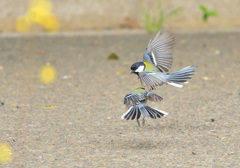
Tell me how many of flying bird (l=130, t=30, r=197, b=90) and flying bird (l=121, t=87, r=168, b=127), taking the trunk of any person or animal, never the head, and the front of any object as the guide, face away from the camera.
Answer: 1

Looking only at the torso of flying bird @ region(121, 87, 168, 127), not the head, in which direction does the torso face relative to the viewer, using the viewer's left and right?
facing away from the viewer

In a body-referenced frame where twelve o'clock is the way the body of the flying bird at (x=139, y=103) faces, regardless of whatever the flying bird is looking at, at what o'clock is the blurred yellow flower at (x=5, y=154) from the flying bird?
The blurred yellow flower is roughly at 9 o'clock from the flying bird.

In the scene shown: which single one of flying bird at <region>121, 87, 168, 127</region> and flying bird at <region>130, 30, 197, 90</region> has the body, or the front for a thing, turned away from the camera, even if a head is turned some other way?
flying bird at <region>121, 87, 168, 127</region>

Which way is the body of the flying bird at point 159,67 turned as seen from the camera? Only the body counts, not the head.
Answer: to the viewer's left

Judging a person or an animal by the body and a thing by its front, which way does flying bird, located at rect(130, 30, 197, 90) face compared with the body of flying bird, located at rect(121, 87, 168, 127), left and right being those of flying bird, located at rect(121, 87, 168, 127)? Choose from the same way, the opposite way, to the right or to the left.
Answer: to the left

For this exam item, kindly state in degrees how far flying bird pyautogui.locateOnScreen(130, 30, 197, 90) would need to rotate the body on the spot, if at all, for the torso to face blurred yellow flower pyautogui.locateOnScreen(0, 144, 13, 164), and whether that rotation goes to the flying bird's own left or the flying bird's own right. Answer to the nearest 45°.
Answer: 0° — it already faces it
